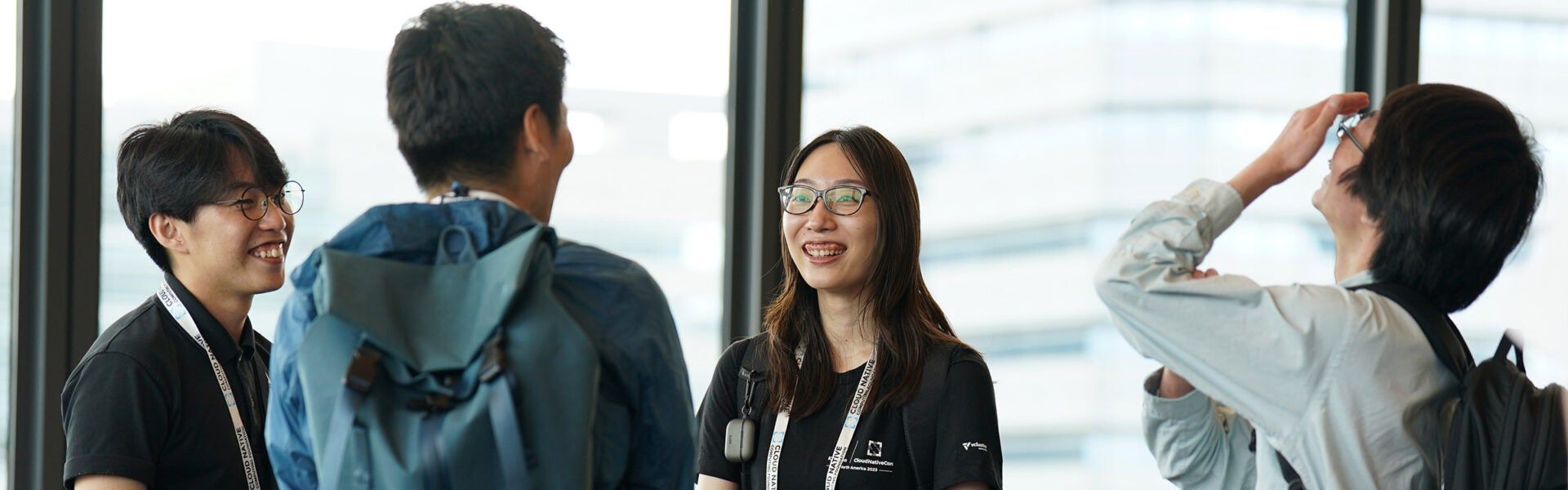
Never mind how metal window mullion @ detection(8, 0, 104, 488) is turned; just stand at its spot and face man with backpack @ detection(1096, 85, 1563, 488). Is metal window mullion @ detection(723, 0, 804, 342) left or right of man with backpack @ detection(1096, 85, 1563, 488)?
left

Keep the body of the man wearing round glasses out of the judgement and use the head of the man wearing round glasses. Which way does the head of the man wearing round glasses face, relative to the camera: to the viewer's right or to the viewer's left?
to the viewer's right

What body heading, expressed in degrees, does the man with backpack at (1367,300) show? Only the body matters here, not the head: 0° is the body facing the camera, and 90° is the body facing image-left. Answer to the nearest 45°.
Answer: approximately 90°

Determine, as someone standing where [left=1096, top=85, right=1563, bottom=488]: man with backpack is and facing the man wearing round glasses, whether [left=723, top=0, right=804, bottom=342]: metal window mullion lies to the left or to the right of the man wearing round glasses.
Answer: right

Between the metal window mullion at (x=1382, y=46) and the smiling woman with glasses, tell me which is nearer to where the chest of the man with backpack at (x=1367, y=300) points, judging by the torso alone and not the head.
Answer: the smiling woman with glasses

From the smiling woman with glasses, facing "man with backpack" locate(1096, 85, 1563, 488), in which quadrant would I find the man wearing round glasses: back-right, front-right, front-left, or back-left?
back-right

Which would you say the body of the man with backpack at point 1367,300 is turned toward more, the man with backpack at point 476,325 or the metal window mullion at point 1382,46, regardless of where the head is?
the man with backpack
